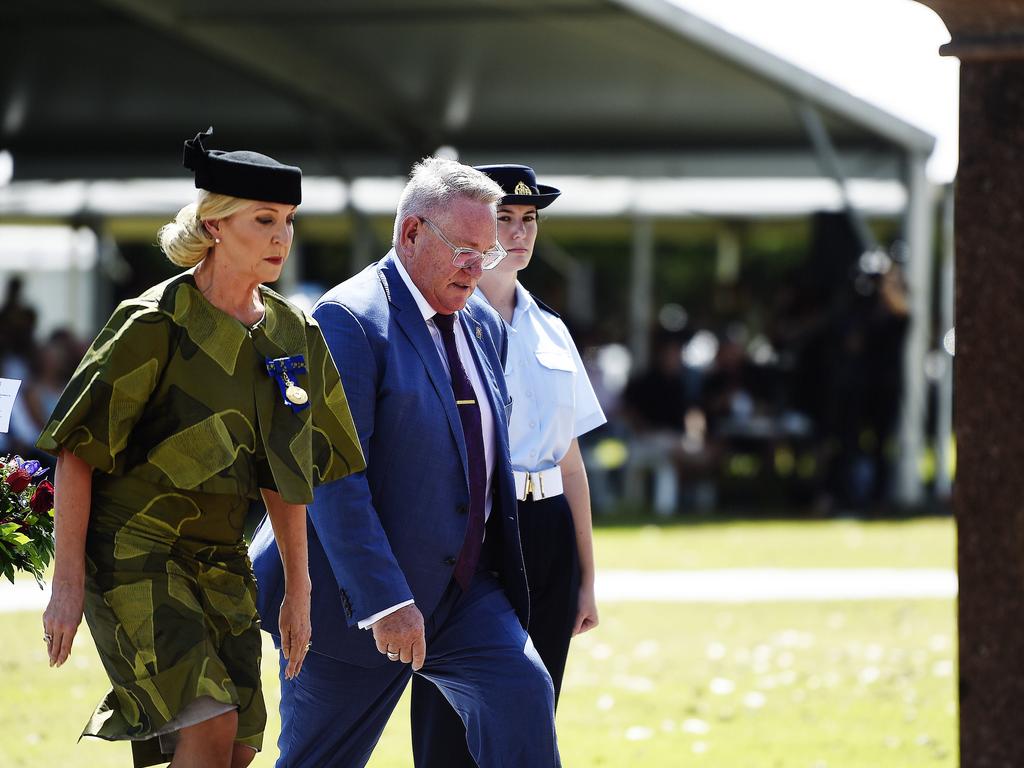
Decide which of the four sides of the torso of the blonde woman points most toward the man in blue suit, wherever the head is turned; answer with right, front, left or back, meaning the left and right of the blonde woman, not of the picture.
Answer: left

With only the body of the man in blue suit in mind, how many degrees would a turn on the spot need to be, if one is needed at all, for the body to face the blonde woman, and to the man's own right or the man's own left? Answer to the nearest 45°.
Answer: approximately 90° to the man's own right

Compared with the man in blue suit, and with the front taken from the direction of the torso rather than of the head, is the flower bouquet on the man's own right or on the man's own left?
on the man's own right
